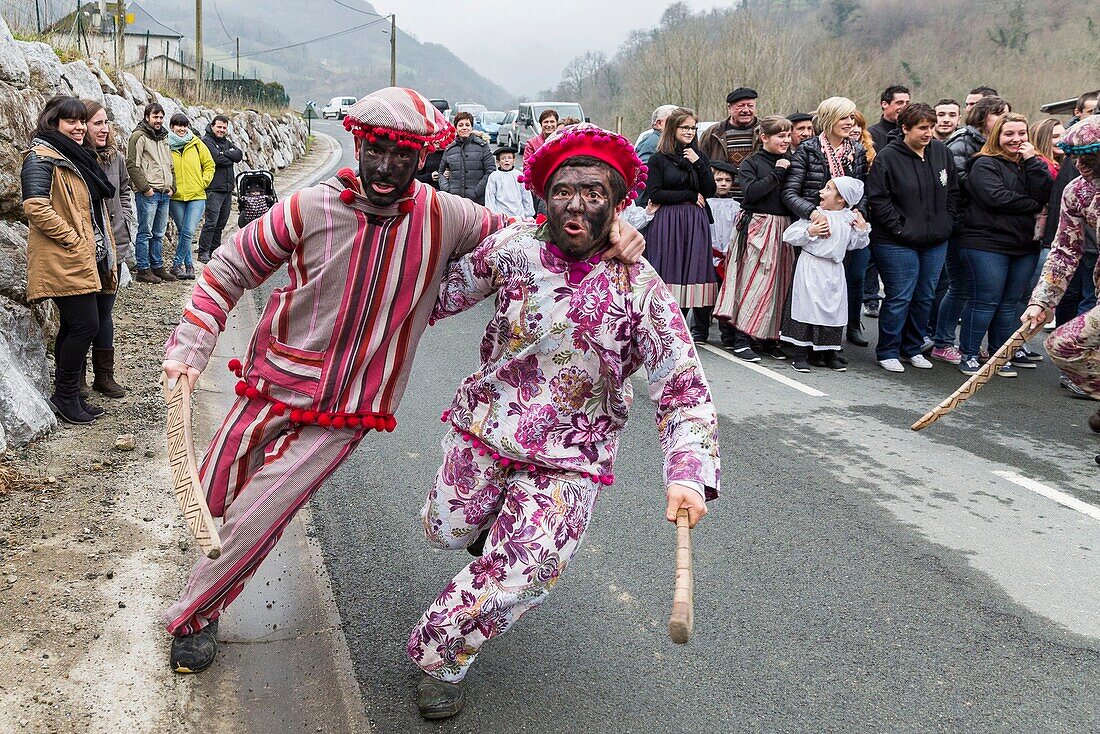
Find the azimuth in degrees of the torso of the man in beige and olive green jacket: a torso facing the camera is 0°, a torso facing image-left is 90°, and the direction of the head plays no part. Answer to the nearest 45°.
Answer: approximately 315°

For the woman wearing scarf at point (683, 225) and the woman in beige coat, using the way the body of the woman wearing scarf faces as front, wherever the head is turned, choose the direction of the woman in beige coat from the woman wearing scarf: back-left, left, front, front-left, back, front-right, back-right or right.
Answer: right

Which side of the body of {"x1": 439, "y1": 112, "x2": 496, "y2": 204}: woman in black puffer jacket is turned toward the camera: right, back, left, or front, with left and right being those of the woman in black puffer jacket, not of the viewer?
front

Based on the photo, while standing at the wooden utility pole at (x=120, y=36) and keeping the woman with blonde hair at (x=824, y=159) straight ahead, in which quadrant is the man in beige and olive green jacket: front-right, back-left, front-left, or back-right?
front-right

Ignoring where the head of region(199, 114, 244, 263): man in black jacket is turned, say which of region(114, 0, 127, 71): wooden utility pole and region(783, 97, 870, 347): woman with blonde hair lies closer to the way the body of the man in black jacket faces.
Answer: the woman with blonde hair

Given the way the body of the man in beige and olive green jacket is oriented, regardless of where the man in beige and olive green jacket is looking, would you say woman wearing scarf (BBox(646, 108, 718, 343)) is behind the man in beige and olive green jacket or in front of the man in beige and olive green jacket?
in front

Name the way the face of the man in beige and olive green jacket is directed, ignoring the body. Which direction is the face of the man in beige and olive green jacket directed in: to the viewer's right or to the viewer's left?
to the viewer's right

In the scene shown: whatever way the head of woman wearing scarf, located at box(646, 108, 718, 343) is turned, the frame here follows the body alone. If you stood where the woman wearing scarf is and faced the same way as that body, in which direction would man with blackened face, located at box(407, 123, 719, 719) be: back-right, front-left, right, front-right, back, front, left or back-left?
front-right

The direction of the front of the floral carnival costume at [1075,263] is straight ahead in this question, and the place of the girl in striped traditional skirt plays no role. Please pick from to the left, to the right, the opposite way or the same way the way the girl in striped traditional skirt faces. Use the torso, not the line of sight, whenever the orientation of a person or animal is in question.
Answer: to the left

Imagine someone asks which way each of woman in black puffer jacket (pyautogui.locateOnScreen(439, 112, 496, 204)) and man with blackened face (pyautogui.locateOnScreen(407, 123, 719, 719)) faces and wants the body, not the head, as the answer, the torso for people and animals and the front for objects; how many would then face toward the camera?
2

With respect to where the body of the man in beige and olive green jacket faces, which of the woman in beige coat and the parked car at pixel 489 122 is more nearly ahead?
the woman in beige coat

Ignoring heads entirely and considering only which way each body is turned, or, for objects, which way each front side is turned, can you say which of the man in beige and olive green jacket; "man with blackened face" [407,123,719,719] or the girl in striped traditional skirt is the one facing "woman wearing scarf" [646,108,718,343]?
the man in beige and olive green jacket

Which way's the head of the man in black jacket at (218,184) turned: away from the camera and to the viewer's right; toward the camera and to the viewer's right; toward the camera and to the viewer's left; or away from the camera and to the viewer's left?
toward the camera and to the viewer's right

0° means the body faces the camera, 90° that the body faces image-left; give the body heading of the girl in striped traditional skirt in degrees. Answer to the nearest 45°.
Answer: approximately 315°

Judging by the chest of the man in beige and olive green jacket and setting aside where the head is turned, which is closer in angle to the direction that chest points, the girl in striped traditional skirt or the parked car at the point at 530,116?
the girl in striped traditional skirt

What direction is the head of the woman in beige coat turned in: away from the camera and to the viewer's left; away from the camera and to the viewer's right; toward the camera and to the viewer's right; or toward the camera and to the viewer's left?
toward the camera and to the viewer's right

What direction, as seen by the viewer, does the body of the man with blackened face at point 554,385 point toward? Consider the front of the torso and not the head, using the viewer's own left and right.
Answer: facing the viewer
